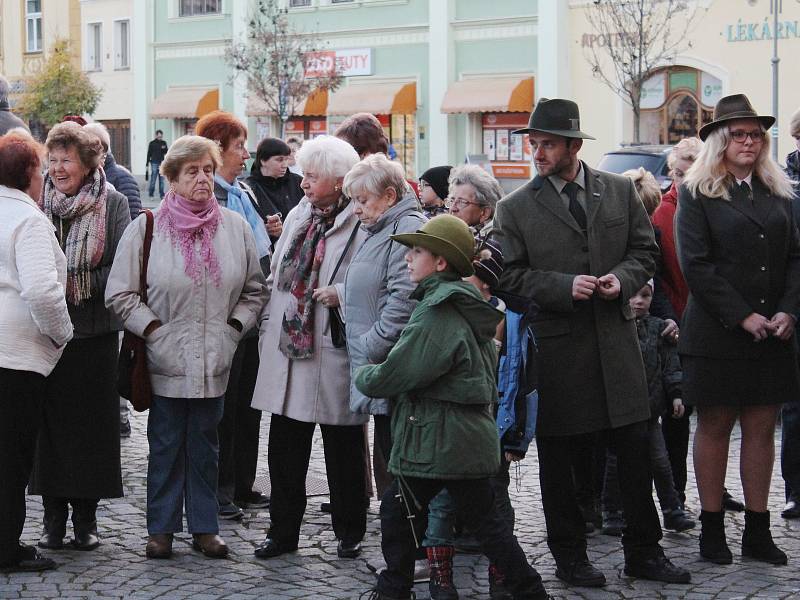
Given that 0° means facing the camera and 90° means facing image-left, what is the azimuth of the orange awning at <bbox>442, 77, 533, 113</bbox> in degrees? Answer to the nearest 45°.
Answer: approximately 45°

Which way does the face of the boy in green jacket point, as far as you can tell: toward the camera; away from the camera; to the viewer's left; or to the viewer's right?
to the viewer's left

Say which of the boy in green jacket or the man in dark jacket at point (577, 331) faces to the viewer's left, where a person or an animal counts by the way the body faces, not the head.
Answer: the boy in green jacket

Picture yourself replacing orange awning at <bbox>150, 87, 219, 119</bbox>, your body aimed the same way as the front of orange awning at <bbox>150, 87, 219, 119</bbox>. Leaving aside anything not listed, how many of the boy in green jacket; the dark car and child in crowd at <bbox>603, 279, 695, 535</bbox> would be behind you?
0

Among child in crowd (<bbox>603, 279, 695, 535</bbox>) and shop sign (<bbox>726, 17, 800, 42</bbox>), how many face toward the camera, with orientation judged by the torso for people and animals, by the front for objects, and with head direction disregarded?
2

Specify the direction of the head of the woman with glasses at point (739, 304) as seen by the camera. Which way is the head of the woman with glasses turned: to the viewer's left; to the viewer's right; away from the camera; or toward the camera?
toward the camera

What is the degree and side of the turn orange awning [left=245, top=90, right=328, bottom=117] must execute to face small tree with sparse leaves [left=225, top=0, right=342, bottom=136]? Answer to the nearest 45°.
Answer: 0° — it already faces it

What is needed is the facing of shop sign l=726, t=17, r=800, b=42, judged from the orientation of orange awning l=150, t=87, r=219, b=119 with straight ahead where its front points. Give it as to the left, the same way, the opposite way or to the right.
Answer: the same way

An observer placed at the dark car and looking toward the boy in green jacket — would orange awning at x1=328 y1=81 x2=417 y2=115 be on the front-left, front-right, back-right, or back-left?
back-right

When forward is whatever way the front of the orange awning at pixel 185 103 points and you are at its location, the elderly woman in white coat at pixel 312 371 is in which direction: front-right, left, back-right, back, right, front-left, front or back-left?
front-left

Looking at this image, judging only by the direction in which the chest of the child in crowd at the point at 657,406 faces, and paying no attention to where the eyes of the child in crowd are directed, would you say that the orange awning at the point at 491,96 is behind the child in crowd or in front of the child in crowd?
behind

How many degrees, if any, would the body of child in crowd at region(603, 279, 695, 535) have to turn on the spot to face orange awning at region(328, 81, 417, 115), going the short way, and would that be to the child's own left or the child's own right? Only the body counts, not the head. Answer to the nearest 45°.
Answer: approximately 180°

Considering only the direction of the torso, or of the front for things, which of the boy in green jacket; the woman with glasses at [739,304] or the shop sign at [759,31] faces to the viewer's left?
the boy in green jacket

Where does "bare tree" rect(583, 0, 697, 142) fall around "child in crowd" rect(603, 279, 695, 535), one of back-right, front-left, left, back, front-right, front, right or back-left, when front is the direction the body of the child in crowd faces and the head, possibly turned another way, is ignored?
back

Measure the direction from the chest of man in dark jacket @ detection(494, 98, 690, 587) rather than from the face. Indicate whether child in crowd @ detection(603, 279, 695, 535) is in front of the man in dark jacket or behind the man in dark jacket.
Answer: behind

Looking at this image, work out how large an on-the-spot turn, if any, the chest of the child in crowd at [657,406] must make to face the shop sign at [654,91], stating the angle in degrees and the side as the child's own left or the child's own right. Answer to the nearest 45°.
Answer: approximately 180°

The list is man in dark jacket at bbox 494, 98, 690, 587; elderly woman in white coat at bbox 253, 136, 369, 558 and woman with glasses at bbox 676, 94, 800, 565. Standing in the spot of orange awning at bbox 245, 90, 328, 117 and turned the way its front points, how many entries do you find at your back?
0

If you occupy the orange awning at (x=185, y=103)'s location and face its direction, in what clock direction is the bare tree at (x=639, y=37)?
The bare tree is roughly at 9 o'clock from the orange awning.

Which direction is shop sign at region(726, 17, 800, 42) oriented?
toward the camera

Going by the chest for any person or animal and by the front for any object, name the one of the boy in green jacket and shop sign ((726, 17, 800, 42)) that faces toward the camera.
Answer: the shop sign

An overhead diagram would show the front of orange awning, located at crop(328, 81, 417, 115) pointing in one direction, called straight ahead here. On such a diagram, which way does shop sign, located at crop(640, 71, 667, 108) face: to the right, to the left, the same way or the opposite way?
the same way

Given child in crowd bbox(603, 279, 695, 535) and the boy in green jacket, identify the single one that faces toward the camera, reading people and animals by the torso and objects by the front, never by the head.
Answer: the child in crowd
